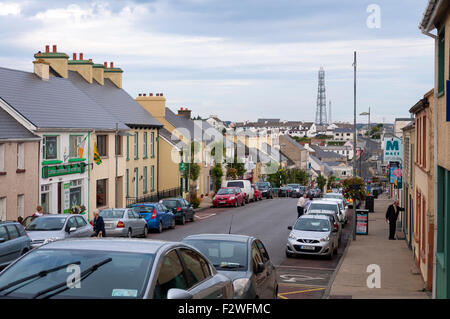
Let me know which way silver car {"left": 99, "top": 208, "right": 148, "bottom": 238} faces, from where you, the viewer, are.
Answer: facing away from the viewer and to the right of the viewer

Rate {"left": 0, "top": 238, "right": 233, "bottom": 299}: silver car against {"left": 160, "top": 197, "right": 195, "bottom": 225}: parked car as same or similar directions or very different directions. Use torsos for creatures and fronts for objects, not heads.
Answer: very different directions

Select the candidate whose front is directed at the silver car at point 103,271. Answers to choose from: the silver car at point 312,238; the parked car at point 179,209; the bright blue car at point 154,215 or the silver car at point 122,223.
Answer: the silver car at point 312,238

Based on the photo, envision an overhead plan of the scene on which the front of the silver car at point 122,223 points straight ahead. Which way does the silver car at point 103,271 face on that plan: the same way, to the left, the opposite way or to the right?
the opposite way

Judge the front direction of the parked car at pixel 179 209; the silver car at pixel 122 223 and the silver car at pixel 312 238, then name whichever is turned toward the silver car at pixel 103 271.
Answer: the silver car at pixel 312 238

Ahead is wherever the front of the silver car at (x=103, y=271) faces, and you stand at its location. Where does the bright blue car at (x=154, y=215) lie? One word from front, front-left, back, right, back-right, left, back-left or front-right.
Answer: back-right

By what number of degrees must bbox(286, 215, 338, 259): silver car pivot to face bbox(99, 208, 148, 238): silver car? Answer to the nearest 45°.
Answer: approximately 90° to its right

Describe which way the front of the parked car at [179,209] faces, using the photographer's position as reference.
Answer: facing away from the viewer and to the right of the viewer
